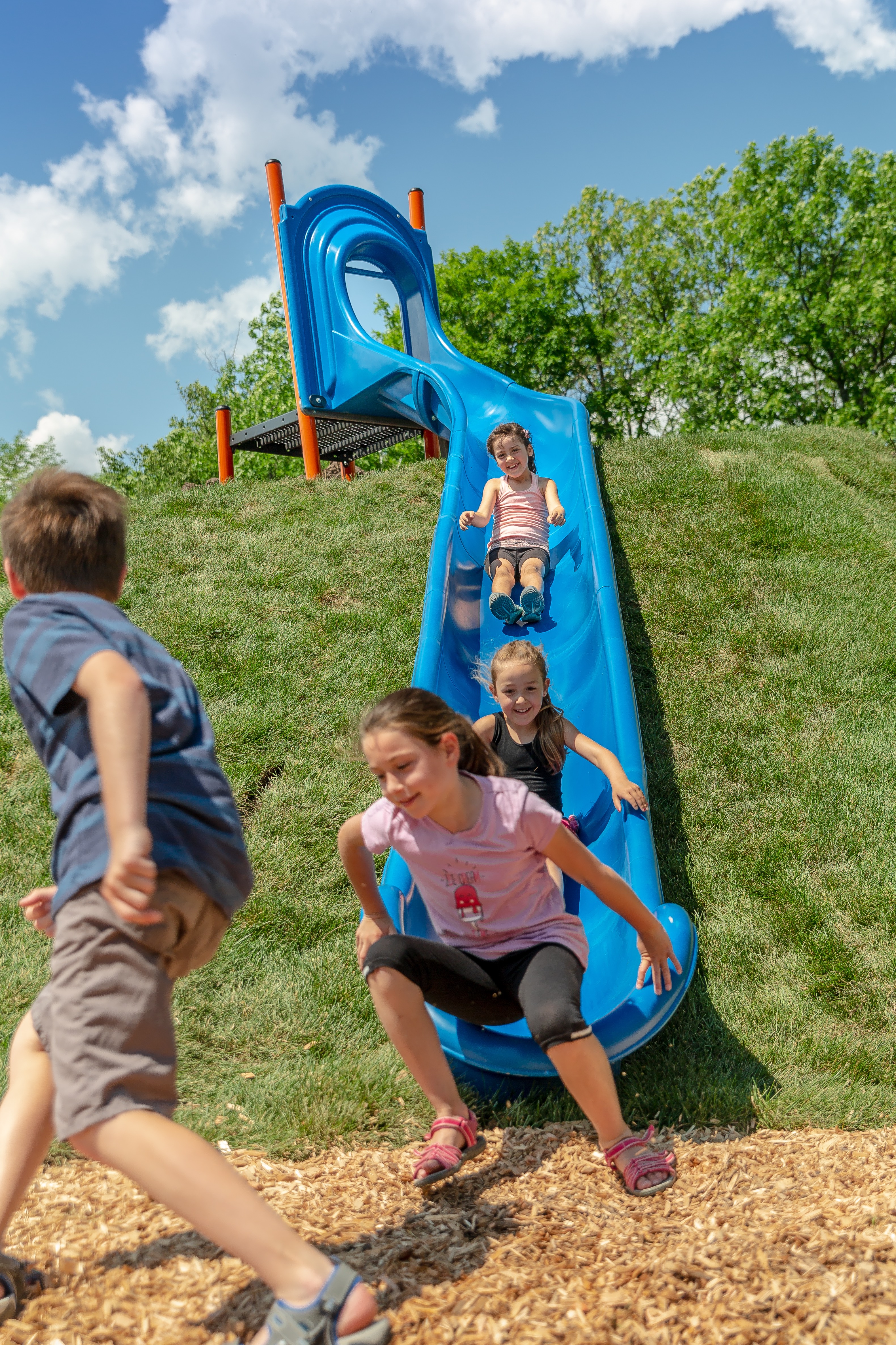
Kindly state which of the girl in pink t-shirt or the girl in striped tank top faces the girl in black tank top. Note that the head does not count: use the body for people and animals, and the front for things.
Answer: the girl in striped tank top

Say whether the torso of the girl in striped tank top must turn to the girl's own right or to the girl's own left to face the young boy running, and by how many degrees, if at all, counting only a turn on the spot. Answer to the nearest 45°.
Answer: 0° — they already face them

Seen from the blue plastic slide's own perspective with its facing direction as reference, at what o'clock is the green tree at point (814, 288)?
The green tree is roughly at 7 o'clock from the blue plastic slide.

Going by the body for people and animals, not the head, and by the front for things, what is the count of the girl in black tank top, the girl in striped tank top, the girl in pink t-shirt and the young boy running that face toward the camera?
3

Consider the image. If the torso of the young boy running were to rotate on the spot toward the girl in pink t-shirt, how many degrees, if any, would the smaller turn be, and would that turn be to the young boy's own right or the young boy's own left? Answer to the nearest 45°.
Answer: approximately 90° to the young boy's own right

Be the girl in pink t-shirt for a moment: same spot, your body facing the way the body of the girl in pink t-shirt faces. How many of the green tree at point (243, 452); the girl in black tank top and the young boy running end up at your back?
2

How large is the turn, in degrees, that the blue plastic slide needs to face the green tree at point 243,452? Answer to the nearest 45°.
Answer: approximately 180°

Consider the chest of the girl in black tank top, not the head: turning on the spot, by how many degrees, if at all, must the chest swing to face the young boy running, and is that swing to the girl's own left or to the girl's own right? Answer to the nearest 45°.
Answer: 0° — they already face them

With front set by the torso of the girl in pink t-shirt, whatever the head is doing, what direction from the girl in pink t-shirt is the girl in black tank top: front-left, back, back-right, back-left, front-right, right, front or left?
back

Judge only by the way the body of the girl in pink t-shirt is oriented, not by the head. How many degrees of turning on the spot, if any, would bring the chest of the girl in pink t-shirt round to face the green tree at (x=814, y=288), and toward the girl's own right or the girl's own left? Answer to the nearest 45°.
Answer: approximately 135° to the girl's own left
